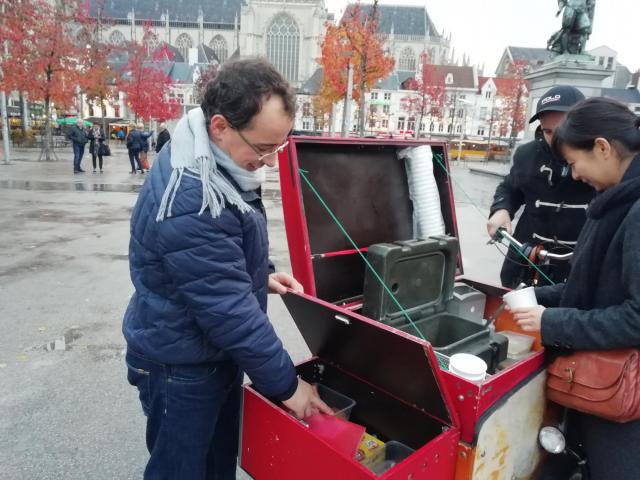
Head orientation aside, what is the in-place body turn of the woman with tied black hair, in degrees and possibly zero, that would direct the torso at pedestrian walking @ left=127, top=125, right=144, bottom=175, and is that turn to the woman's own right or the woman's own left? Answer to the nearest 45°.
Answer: approximately 45° to the woman's own right

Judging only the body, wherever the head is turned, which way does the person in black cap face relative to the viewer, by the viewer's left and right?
facing the viewer

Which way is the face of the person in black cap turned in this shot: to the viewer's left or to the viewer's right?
to the viewer's left

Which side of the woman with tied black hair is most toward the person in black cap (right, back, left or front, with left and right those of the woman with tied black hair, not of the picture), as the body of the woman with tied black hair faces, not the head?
right

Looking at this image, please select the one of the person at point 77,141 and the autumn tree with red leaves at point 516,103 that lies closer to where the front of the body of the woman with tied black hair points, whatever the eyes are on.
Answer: the person

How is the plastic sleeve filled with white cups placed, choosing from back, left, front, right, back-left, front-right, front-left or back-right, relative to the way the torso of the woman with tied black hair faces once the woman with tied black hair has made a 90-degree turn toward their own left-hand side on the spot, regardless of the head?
back-right

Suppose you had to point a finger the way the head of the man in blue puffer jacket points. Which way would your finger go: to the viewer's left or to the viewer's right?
to the viewer's right

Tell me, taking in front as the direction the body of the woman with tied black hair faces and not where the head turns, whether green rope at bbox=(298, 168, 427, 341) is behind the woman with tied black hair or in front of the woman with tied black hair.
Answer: in front

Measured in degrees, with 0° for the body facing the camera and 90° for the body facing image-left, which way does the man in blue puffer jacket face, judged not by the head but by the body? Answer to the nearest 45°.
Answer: approximately 270°

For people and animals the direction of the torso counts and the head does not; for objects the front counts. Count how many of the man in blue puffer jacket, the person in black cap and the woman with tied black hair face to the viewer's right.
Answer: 1

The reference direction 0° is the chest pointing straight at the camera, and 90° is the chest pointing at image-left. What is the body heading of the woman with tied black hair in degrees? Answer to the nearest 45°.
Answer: approximately 90°

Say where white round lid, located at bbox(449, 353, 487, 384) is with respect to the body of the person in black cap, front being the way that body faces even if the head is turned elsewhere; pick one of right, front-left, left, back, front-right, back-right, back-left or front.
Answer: front

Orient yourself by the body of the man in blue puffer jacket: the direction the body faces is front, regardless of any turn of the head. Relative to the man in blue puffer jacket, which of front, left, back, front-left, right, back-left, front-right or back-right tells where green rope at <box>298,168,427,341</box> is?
front-left

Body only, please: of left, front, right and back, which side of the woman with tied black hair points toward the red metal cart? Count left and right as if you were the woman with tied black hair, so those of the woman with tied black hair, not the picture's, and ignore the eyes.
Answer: front

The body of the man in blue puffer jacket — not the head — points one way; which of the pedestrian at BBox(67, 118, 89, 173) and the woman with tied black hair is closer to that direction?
the woman with tied black hair
